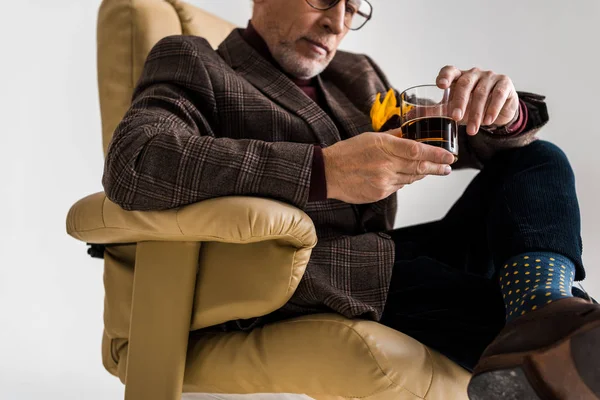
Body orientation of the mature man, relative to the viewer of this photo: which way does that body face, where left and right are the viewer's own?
facing the viewer and to the right of the viewer

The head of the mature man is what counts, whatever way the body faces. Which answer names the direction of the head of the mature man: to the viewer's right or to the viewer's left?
to the viewer's right
